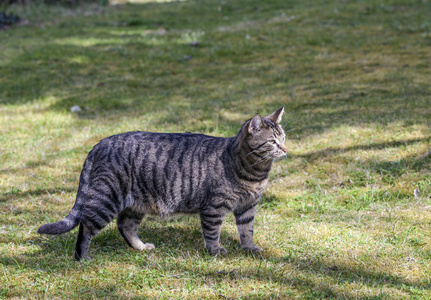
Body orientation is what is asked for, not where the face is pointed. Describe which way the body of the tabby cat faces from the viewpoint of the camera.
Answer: to the viewer's right
